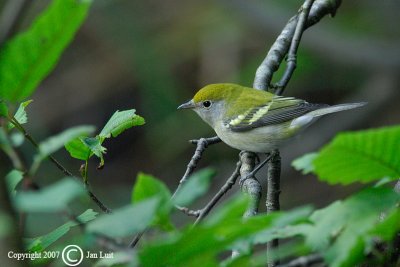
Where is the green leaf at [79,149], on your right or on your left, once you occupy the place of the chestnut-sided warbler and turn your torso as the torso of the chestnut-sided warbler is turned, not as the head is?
on your left

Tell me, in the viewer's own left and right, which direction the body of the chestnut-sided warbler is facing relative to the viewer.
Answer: facing to the left of the viewer

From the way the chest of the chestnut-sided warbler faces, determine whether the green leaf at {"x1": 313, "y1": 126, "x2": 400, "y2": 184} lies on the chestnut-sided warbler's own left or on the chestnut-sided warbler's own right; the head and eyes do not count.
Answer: on the chestnut-sided warbler's own left

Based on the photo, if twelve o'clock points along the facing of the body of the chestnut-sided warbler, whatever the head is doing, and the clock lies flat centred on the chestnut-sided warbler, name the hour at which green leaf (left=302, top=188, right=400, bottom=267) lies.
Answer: The green leaf is roughly at 9 o'clock from the chestnut-sided warbler.

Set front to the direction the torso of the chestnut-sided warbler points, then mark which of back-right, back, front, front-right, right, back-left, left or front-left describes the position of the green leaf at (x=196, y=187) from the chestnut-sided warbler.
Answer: left

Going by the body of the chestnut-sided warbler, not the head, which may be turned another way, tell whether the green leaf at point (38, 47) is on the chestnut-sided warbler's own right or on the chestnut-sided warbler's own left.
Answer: on the chestnut-sided warbler's own left

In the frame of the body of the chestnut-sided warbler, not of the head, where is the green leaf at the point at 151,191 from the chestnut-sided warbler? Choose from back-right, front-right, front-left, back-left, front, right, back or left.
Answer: left

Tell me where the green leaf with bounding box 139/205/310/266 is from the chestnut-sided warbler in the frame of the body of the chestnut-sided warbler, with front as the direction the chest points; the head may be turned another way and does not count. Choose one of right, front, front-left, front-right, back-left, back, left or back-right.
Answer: left
